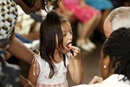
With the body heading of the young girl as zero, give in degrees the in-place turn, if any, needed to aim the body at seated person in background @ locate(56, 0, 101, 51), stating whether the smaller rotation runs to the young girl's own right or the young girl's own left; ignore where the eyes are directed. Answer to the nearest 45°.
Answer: approximately 135° to the young girl's own left

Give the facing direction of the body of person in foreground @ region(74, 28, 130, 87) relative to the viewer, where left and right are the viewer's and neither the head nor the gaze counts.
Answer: facing away from the viewer and to the left of the viewer

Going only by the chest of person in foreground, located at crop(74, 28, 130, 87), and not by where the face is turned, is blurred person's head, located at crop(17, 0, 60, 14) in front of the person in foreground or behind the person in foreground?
in front

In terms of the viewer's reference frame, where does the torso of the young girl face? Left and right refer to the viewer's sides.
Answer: facing the viewer and to the right of the viewer

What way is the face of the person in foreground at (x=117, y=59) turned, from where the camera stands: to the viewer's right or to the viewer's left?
to the viewer's left

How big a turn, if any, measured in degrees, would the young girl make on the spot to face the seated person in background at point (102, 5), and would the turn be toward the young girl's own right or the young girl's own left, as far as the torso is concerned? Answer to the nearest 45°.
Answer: approximately 135° to the young girl's own left
